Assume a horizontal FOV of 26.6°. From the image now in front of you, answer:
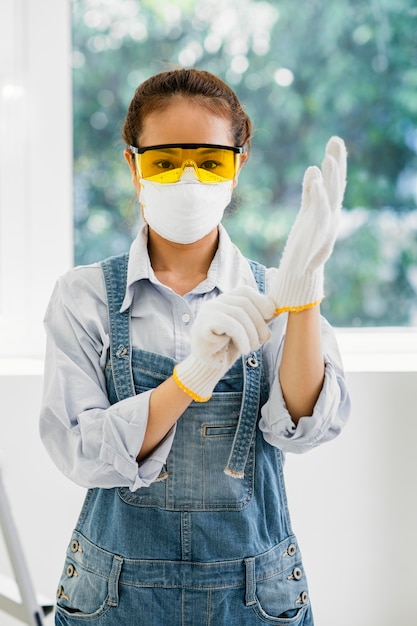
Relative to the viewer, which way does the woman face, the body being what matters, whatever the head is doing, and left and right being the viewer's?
facing the viewer

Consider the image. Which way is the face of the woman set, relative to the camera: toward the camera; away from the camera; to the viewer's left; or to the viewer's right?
toward the camera
